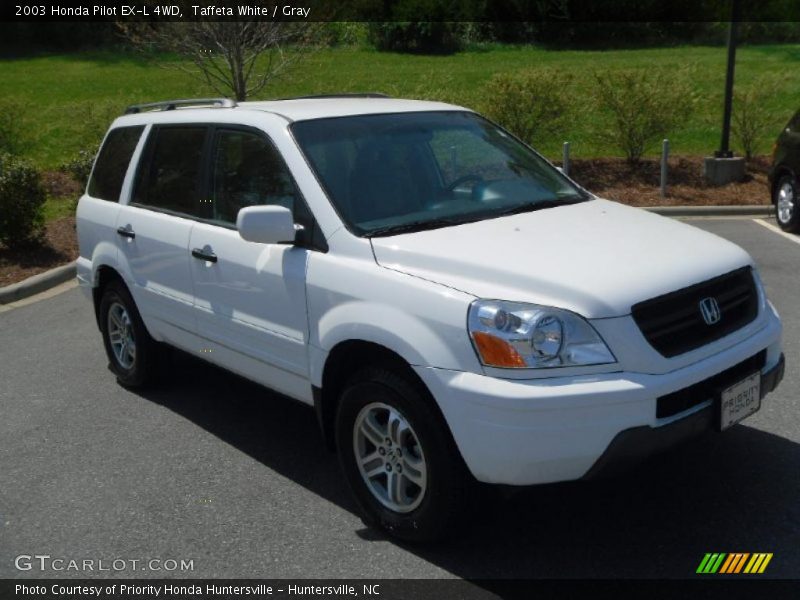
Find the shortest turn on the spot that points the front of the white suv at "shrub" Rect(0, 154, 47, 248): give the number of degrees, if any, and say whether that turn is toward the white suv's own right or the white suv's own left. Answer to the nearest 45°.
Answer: approximately 180°

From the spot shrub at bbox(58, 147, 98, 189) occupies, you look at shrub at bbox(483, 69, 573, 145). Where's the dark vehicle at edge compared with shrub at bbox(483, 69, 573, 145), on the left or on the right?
right

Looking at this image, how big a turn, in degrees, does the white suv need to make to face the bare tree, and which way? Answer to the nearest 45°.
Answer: approximately 135° to its left

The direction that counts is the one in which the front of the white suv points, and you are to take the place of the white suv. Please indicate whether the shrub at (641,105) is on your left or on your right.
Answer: on your left

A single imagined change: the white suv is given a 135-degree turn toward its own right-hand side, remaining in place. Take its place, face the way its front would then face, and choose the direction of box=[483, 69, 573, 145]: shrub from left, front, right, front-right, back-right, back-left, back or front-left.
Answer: right

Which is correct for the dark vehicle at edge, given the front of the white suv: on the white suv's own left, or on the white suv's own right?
on the white suv's own left

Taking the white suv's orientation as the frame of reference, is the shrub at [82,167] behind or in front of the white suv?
behind

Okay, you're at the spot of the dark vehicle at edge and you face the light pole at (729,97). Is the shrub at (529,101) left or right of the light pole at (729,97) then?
left

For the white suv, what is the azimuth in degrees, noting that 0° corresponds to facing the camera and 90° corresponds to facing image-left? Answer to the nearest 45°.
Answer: approximately 315°

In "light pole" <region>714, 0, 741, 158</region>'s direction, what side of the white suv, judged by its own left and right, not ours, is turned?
left
